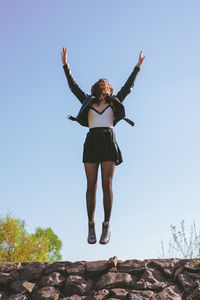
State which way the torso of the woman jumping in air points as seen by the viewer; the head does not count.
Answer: toward the camera

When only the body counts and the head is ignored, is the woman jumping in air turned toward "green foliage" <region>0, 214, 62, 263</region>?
no
